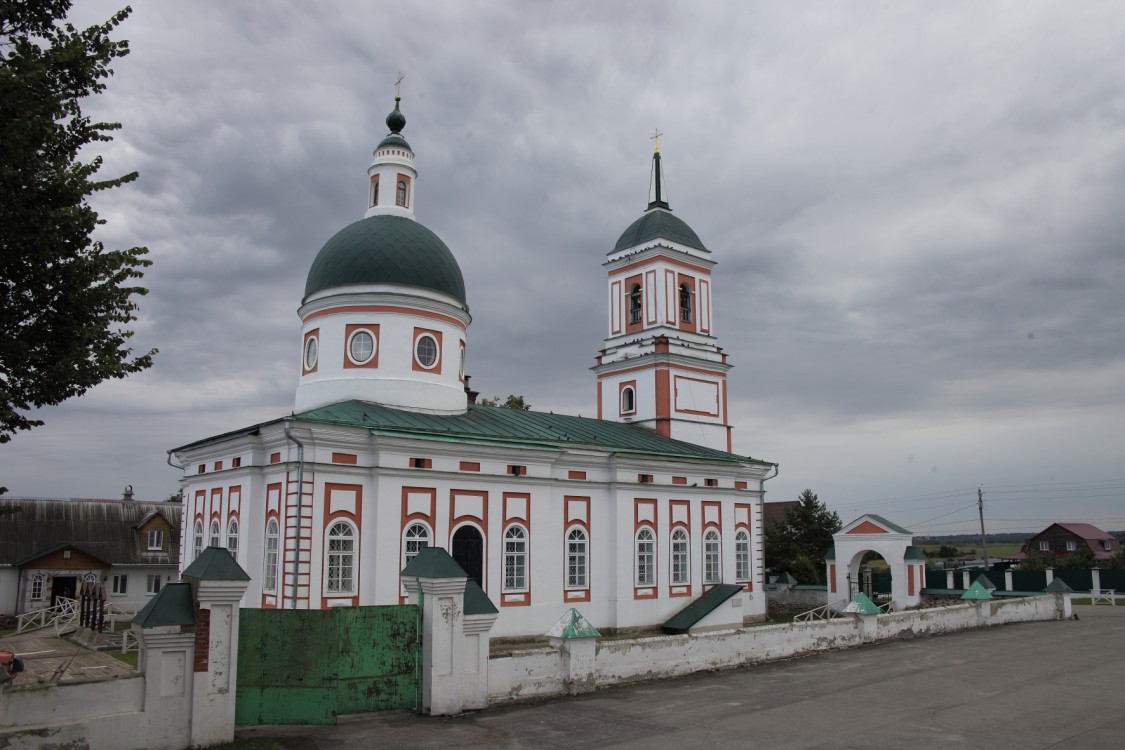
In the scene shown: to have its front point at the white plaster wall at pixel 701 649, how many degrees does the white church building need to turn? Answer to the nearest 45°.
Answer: approximately 90° to its right

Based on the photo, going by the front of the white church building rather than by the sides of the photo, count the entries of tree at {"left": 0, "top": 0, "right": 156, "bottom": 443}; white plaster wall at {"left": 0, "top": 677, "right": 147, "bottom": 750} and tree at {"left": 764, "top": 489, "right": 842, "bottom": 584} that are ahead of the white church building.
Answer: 1

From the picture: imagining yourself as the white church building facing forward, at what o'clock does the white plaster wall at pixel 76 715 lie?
The white plaster wall is roughly at 5 o'clock from the white church building.

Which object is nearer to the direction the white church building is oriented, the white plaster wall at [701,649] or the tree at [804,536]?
the tree

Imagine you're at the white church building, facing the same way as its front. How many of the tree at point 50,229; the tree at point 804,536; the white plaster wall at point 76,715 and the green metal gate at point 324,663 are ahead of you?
1

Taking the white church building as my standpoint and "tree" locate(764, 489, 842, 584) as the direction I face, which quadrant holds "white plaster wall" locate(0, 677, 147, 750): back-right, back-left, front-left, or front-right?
back-right

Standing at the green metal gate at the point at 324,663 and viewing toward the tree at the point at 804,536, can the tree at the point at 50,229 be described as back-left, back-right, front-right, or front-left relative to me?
back-left

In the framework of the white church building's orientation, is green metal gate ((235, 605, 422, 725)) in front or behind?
in front

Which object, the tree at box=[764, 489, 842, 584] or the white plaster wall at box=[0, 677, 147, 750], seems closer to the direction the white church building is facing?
the tree

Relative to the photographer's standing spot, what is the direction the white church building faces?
facing away from the viewer and to the right of the viewer
